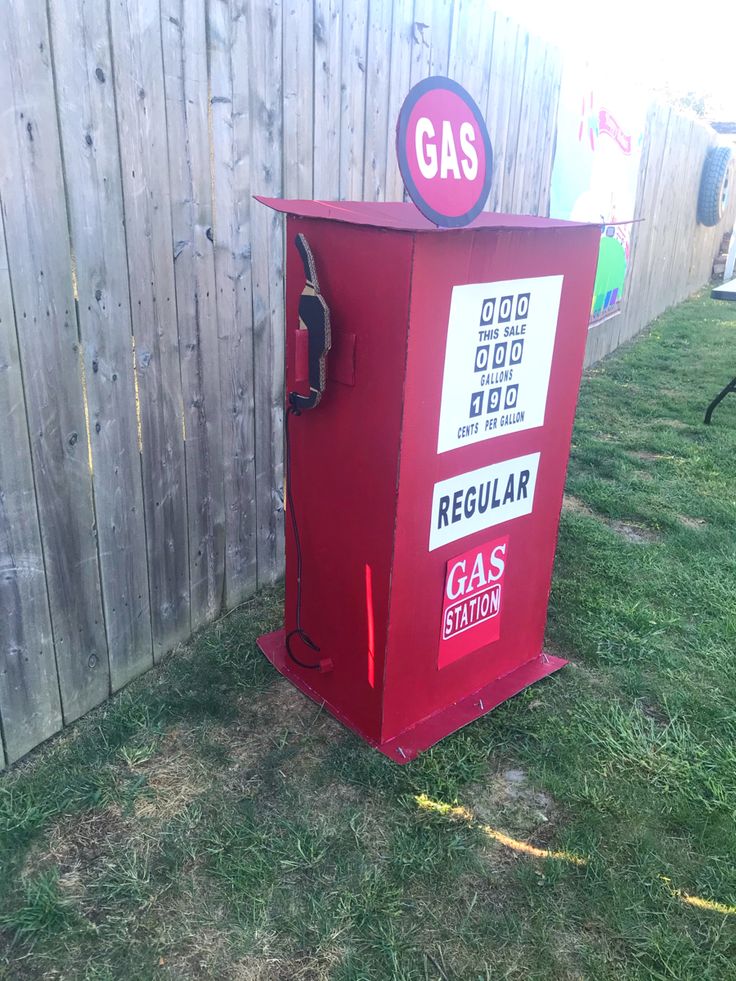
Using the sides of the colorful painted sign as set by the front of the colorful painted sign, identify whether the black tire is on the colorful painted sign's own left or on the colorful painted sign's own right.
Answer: on the colorful painted sign's own left

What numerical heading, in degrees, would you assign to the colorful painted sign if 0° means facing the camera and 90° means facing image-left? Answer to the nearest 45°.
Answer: approximately 315°
